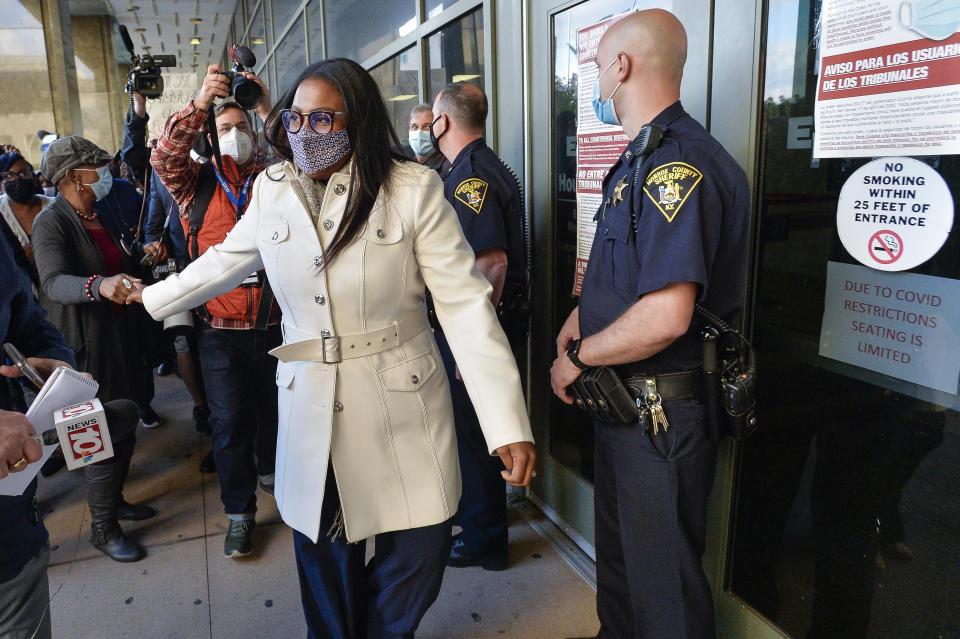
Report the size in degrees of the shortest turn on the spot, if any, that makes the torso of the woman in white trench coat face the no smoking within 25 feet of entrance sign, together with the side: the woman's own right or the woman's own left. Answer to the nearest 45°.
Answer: approximately 135° to the woman's own left

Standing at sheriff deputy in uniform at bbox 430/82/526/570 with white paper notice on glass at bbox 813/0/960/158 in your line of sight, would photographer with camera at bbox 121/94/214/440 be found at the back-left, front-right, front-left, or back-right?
back-right

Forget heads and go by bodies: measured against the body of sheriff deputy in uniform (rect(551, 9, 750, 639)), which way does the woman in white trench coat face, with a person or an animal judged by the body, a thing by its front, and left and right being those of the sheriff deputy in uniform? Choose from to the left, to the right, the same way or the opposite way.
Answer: to the left

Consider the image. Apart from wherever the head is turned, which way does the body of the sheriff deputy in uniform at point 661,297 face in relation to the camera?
to the viewer's left

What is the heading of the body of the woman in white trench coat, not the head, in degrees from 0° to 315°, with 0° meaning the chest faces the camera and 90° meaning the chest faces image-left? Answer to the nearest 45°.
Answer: approximately 45°

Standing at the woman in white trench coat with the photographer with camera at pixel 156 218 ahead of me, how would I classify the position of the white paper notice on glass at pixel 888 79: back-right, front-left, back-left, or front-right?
back-right

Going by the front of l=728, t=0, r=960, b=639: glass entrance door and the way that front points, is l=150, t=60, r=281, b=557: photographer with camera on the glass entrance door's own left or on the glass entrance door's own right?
on the glass entrance door's own right

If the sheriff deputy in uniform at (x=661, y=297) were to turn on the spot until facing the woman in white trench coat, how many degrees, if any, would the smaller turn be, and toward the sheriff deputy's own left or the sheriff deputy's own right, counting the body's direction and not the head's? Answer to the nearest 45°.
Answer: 0° — they already face them

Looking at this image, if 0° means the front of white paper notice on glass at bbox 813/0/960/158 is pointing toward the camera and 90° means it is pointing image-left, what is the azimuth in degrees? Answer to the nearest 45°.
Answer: approximately 45°

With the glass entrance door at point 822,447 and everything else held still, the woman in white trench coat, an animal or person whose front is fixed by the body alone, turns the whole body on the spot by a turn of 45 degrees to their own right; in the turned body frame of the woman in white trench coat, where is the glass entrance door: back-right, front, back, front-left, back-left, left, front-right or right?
back
